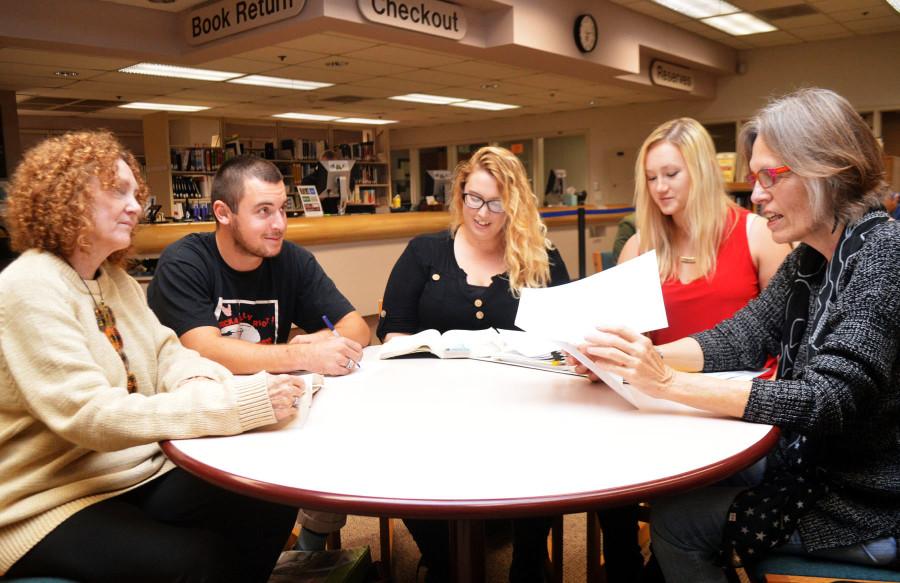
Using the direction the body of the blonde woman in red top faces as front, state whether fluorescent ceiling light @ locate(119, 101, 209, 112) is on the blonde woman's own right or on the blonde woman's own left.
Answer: on the blonde woman's own right

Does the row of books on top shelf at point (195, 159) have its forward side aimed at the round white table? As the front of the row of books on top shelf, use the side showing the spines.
yes

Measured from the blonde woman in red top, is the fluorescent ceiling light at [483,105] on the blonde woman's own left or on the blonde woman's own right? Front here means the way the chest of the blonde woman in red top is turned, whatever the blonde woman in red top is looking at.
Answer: on the blonde woman's own right

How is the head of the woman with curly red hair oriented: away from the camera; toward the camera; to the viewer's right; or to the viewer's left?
to the viewer's right
